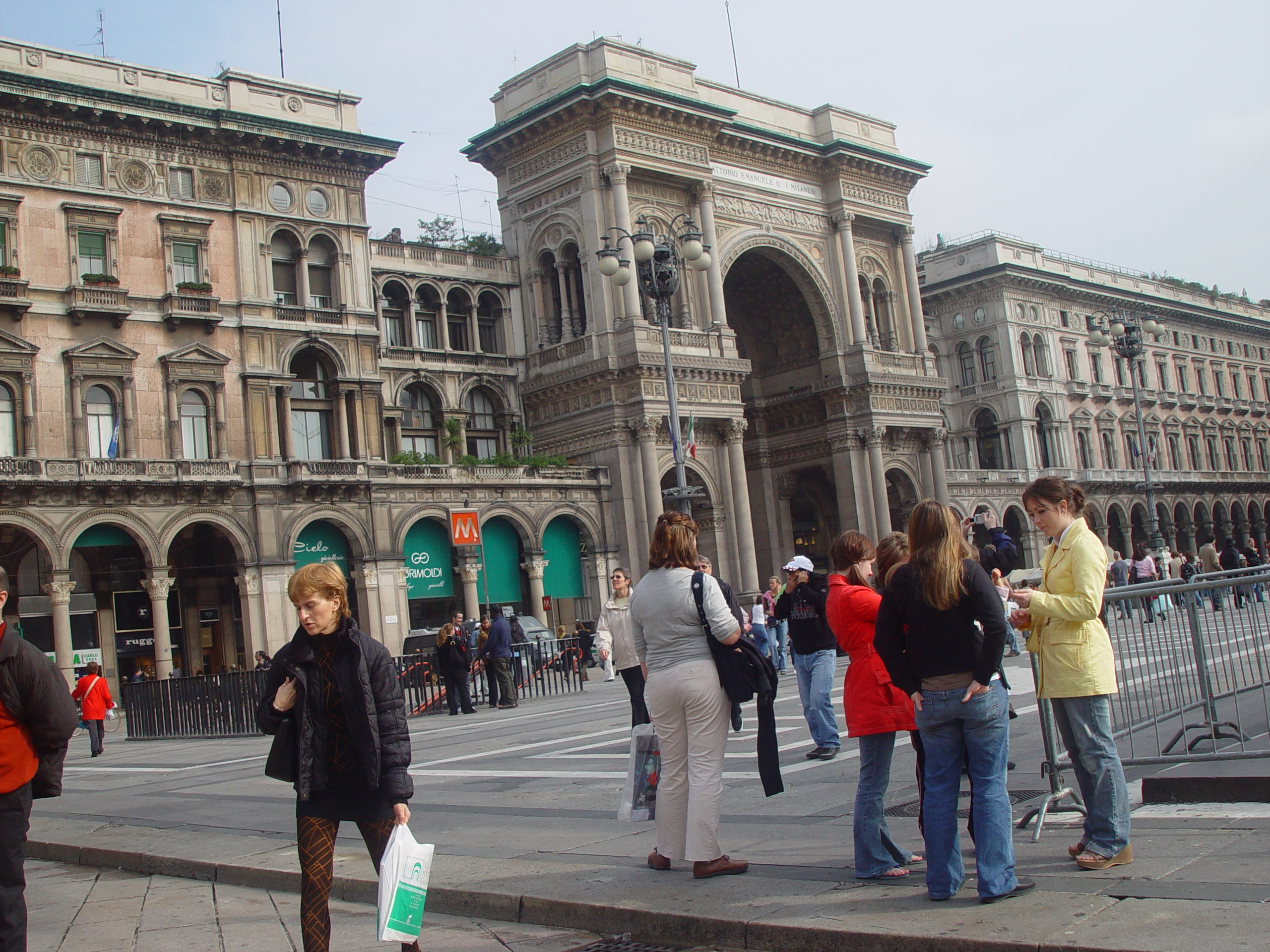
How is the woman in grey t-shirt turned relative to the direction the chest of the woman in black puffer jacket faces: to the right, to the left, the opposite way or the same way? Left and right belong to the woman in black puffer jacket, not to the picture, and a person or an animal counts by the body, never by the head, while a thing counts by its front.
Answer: the opposite way

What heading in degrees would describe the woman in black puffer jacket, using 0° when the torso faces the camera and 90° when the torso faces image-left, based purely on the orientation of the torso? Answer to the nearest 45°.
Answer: approximately 45°

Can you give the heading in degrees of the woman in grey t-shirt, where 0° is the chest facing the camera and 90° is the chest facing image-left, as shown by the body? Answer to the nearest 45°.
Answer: approximately 225°

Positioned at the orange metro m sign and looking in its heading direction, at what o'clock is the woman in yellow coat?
The woman in yellow coat is roughly at 12 o'clock from the orange metro m sign.

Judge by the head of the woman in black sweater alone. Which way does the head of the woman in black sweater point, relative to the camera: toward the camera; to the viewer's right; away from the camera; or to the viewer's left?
away from the camera

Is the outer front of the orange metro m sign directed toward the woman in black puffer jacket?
yes

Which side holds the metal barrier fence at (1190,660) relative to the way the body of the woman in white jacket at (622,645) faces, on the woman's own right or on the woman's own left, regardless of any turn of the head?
on the woman's own left

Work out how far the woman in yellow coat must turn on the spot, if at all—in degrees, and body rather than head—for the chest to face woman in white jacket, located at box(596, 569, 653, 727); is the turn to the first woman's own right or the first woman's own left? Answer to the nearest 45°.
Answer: approximately 45° to the first woman's own right

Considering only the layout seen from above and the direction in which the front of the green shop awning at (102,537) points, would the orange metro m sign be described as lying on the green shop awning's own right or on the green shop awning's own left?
on the green shop awning's own left

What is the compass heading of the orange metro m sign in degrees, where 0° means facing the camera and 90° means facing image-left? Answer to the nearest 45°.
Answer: approximately 0°
